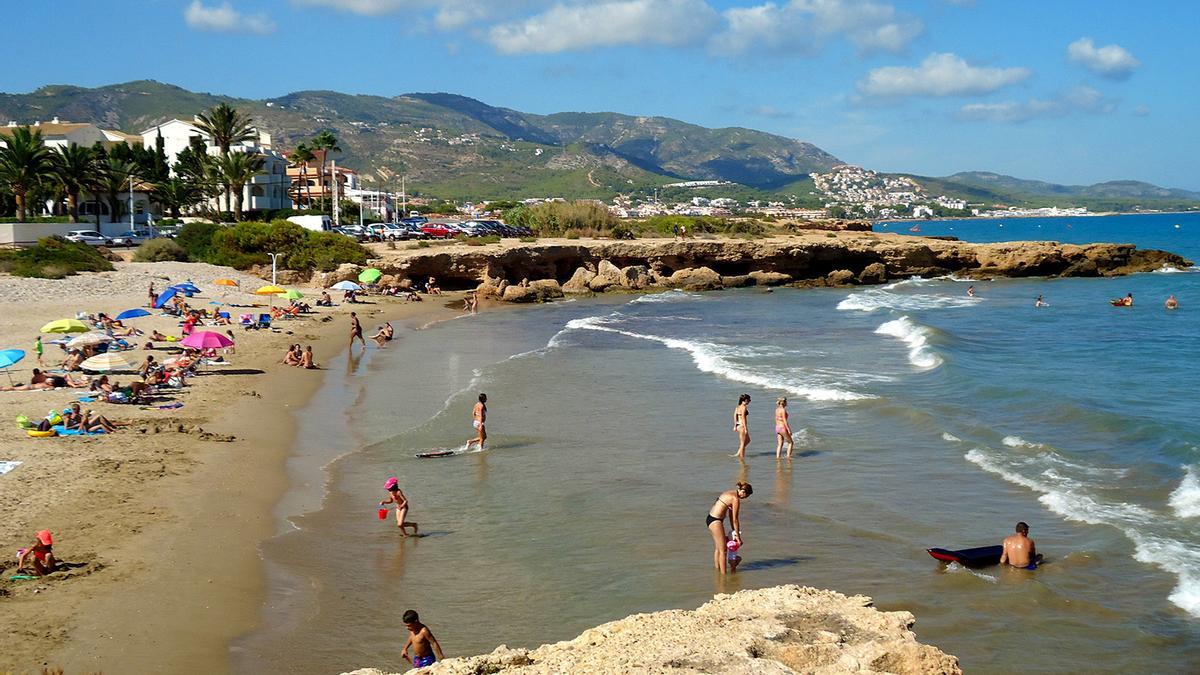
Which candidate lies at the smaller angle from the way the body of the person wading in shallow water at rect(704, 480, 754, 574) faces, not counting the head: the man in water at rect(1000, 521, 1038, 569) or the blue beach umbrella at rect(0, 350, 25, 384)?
the man in water

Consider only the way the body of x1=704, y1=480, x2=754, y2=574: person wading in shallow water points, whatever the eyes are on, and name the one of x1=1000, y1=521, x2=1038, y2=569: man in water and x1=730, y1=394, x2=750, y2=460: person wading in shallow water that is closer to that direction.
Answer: the man in water

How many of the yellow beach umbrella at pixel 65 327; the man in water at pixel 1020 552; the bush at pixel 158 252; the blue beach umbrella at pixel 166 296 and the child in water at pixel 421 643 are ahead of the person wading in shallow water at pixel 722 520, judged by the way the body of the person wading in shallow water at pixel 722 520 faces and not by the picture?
1

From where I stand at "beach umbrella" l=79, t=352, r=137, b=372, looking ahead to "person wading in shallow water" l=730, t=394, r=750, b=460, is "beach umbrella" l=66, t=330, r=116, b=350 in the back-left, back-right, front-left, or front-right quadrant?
back-left
